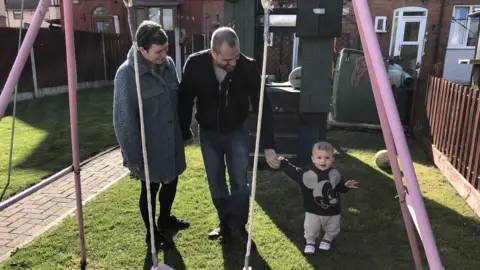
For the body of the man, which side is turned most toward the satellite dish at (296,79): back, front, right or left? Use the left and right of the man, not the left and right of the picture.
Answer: back

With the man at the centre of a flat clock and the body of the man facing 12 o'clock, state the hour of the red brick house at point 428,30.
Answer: The red brick house is roughly at 7 o'clock from the man.

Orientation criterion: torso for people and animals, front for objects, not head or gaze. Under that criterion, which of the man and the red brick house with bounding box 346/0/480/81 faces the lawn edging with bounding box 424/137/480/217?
the red brick house

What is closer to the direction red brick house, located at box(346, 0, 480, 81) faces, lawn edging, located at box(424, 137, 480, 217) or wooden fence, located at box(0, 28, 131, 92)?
the lawn edging

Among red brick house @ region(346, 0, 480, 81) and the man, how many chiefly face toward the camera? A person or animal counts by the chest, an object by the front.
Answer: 2

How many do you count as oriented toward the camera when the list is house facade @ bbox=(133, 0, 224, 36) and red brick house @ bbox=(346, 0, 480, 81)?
2

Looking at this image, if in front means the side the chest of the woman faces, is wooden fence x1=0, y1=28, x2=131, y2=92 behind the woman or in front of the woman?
behind

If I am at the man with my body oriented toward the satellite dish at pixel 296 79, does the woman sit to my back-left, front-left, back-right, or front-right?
back-left

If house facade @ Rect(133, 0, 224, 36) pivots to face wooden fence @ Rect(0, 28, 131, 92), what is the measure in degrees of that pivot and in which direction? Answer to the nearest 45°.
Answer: approximately 45° to its right

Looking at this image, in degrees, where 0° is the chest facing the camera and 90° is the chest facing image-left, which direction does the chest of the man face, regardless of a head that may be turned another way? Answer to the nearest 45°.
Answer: approximately 0°

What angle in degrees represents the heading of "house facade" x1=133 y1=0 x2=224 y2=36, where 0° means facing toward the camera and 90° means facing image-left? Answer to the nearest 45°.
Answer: approximately 0°

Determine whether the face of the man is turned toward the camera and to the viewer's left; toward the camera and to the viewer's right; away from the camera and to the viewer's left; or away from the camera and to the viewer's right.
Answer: toward the camera and to the viewer's right

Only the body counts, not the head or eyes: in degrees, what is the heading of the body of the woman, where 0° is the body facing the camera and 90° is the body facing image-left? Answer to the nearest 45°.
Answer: approximately 315°
